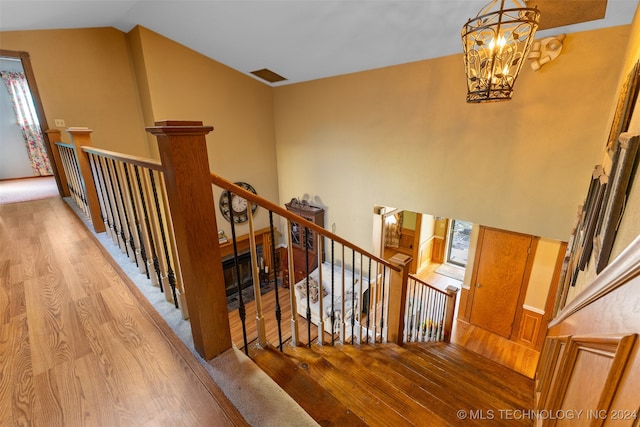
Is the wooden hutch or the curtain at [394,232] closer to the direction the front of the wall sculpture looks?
the wooden hutch

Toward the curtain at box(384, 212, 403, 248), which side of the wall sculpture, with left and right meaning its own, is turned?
right

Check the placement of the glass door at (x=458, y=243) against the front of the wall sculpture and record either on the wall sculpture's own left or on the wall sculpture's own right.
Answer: on the wall sculpture's own right

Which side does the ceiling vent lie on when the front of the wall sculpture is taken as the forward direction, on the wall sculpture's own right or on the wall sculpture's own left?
on the wall sculpture's own right

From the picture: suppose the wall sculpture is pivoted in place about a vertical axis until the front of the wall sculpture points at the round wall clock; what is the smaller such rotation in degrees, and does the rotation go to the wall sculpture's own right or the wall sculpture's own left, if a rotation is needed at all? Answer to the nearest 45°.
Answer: approximately 45° to the wall sculpture's own right

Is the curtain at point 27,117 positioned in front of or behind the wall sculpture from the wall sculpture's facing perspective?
in front

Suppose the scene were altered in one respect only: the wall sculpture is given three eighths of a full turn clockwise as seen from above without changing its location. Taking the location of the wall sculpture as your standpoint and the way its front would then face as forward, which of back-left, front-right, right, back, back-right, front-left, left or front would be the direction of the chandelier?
back

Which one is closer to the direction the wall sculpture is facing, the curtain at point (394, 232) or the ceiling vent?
the ceiling vent

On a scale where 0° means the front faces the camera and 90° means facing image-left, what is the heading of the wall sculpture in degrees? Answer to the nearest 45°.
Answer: approximately 45°

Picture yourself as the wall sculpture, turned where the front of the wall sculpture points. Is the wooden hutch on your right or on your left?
on your right
